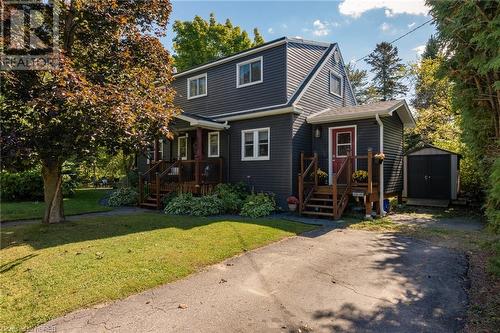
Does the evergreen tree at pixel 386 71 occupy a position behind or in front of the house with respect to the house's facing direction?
behind

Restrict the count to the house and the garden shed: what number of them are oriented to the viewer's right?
0

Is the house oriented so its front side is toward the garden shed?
no

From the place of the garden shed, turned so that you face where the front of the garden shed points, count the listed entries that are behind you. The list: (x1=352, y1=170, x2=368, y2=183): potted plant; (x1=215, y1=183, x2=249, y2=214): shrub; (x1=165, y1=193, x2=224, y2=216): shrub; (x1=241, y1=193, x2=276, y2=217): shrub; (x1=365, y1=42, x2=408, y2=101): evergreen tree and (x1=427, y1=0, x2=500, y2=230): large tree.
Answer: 1

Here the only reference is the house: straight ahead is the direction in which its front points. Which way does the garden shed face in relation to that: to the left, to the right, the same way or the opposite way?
the same way

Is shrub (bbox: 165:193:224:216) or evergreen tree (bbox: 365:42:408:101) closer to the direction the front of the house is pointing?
the shrub

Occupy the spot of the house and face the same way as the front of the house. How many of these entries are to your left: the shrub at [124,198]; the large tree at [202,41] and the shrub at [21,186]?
0

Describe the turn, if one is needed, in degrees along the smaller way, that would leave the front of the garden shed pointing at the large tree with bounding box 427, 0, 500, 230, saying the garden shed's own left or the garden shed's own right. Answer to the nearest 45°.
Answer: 0° — it already faces it

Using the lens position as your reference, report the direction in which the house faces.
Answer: facing the viewer and to the left of the viewer

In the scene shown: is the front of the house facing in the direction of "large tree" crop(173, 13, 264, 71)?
no

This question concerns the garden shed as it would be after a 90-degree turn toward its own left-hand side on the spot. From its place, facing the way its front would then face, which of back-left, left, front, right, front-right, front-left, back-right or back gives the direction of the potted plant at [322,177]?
back-right

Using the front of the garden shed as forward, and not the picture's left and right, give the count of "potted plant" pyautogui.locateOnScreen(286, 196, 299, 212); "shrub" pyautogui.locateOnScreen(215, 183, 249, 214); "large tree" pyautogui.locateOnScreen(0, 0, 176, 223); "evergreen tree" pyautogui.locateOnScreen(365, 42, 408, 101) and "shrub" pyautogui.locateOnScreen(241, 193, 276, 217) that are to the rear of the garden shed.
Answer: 1

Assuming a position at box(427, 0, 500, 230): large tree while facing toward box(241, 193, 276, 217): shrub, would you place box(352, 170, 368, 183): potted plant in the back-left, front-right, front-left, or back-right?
front-right

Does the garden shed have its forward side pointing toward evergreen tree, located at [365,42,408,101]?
no

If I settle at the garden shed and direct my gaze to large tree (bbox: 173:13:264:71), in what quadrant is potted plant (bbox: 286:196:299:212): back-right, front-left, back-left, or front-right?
front-left

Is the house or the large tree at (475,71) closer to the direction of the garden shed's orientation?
the large tree

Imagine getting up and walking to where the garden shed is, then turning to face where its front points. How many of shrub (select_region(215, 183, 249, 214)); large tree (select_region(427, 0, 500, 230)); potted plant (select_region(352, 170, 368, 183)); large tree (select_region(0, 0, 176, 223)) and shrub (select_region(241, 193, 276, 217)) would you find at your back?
0

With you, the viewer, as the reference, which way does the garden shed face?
facing the viewer
